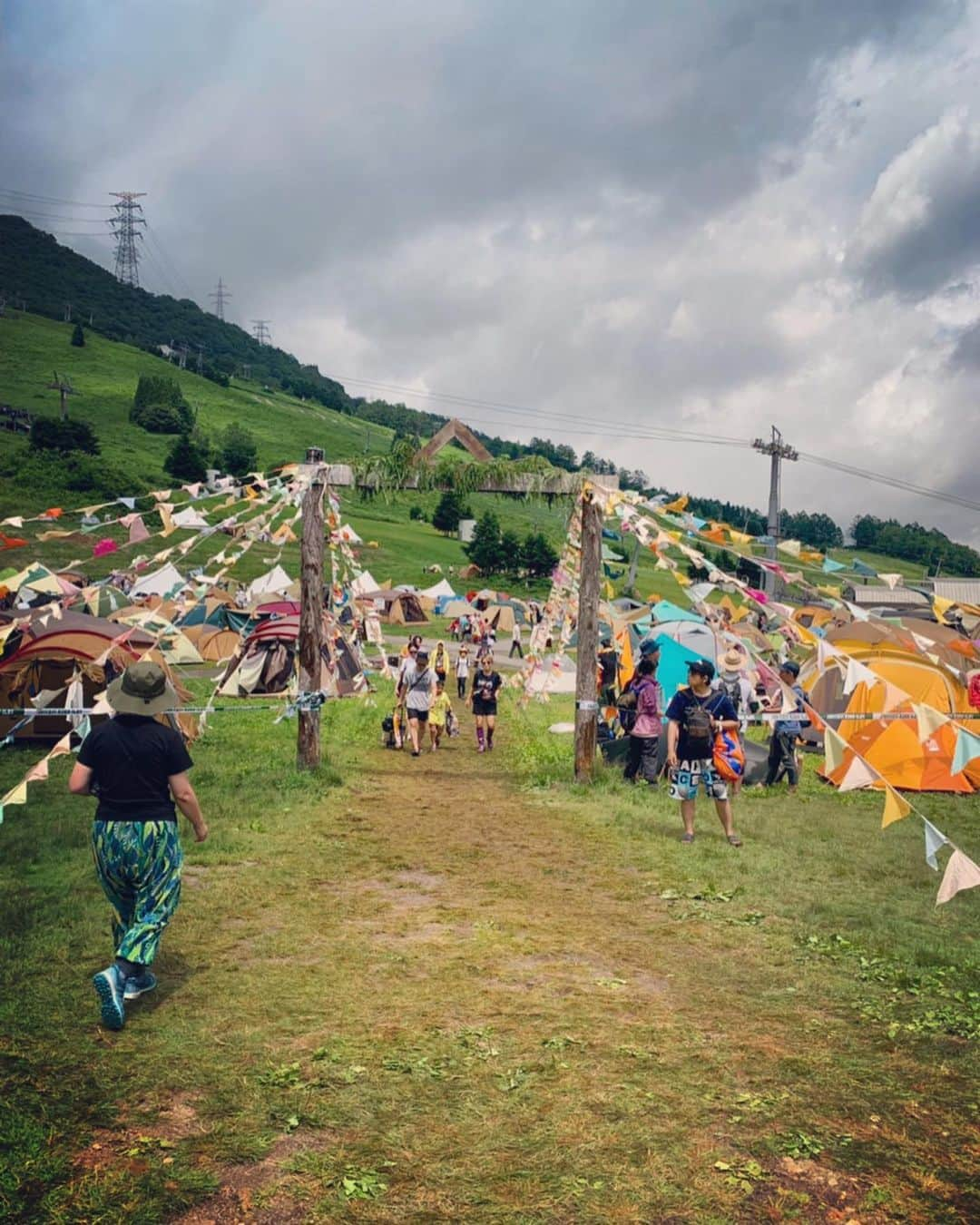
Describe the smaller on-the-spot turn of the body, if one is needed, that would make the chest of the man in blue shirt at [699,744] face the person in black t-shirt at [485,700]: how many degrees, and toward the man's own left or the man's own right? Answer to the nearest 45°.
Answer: approximately 135° to the man's own right

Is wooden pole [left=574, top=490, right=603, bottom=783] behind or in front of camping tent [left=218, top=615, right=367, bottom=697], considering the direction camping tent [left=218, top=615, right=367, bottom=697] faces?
in front

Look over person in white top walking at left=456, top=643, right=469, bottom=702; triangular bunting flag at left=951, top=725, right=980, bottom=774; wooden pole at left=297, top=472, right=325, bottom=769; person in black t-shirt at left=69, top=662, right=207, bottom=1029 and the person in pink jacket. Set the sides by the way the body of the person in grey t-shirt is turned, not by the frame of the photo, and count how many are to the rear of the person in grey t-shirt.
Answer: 1

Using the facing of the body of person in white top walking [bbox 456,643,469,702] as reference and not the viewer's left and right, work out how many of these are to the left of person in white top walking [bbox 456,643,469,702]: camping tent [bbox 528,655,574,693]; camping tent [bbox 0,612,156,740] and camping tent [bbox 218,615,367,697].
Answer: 1

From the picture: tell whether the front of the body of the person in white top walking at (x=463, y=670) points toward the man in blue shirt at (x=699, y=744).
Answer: yes

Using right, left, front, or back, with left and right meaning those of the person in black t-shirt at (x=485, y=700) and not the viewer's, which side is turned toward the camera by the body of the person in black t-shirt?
front

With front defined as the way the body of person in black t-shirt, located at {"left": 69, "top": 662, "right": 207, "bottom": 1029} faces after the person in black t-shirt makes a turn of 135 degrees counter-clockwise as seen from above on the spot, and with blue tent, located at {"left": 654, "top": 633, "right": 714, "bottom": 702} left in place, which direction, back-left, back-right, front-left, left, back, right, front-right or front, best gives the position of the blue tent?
back

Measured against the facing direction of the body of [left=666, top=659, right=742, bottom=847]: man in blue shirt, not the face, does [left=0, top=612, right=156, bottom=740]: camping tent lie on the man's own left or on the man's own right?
on the man's own right

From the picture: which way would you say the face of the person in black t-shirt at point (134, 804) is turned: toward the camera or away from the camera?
away from the camera

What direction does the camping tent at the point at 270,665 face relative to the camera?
toward the camera

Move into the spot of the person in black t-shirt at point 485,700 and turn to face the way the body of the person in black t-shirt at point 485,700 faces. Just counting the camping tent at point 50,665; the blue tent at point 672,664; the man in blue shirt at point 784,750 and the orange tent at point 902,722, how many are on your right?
1

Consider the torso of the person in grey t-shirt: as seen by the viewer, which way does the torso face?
toward the camera

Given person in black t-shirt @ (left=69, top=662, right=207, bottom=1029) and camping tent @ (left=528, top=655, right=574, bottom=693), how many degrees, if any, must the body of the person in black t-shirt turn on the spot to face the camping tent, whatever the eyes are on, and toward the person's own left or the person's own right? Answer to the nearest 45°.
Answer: approximately 45° to the person's own right

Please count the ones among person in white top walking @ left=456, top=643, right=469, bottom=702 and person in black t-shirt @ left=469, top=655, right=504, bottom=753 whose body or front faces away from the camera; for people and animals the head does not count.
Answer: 0
